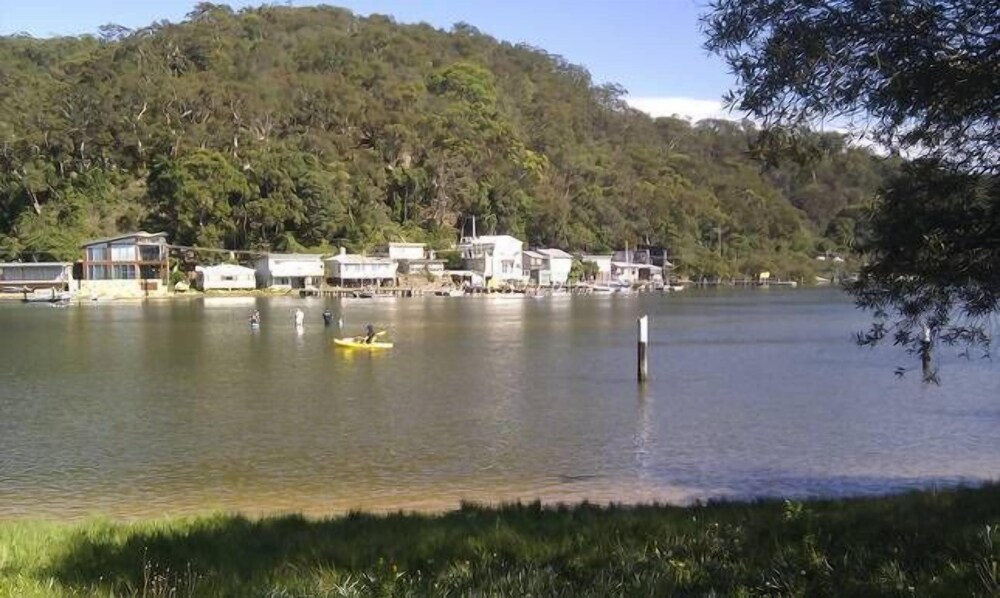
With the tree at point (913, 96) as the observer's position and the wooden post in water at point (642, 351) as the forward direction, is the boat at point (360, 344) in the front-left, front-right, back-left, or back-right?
front-left

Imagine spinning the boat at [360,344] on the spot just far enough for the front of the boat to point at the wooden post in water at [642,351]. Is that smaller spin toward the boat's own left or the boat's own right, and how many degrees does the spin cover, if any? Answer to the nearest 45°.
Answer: approximately 135° to the boat's own left

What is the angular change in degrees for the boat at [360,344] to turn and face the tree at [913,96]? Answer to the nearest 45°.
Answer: approximately 90° to its left

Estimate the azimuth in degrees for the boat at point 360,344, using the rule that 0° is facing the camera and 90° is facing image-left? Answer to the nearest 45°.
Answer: approximately 90°

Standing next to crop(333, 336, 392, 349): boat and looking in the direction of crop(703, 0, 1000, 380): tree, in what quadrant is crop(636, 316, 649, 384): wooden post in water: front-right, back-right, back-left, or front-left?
front-left
